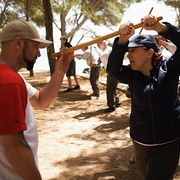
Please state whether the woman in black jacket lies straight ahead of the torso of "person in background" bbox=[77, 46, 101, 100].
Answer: no

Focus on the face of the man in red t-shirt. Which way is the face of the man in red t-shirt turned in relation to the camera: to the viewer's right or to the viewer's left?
to the viewer's right

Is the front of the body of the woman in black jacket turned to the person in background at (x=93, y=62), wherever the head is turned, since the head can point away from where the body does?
no

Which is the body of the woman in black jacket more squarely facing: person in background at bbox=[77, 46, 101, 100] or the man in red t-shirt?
the man in red t-shirt

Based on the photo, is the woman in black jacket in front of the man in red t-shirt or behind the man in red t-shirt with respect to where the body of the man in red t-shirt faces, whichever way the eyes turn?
in front

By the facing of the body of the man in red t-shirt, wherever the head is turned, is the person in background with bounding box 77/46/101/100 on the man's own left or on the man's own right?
on the man's own left

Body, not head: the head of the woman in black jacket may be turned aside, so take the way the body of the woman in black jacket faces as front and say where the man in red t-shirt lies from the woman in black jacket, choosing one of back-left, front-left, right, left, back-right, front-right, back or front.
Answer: front

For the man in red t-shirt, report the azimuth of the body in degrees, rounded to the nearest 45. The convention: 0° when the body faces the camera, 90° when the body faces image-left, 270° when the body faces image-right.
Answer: approximately 270°

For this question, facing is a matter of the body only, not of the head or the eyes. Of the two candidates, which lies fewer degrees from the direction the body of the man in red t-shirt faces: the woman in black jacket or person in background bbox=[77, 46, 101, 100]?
the woman in black jacket

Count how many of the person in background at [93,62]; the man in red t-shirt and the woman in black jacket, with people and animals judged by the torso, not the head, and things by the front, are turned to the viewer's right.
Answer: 1

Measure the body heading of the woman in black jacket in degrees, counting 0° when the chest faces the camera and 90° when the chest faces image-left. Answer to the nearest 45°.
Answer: approximately 45°
